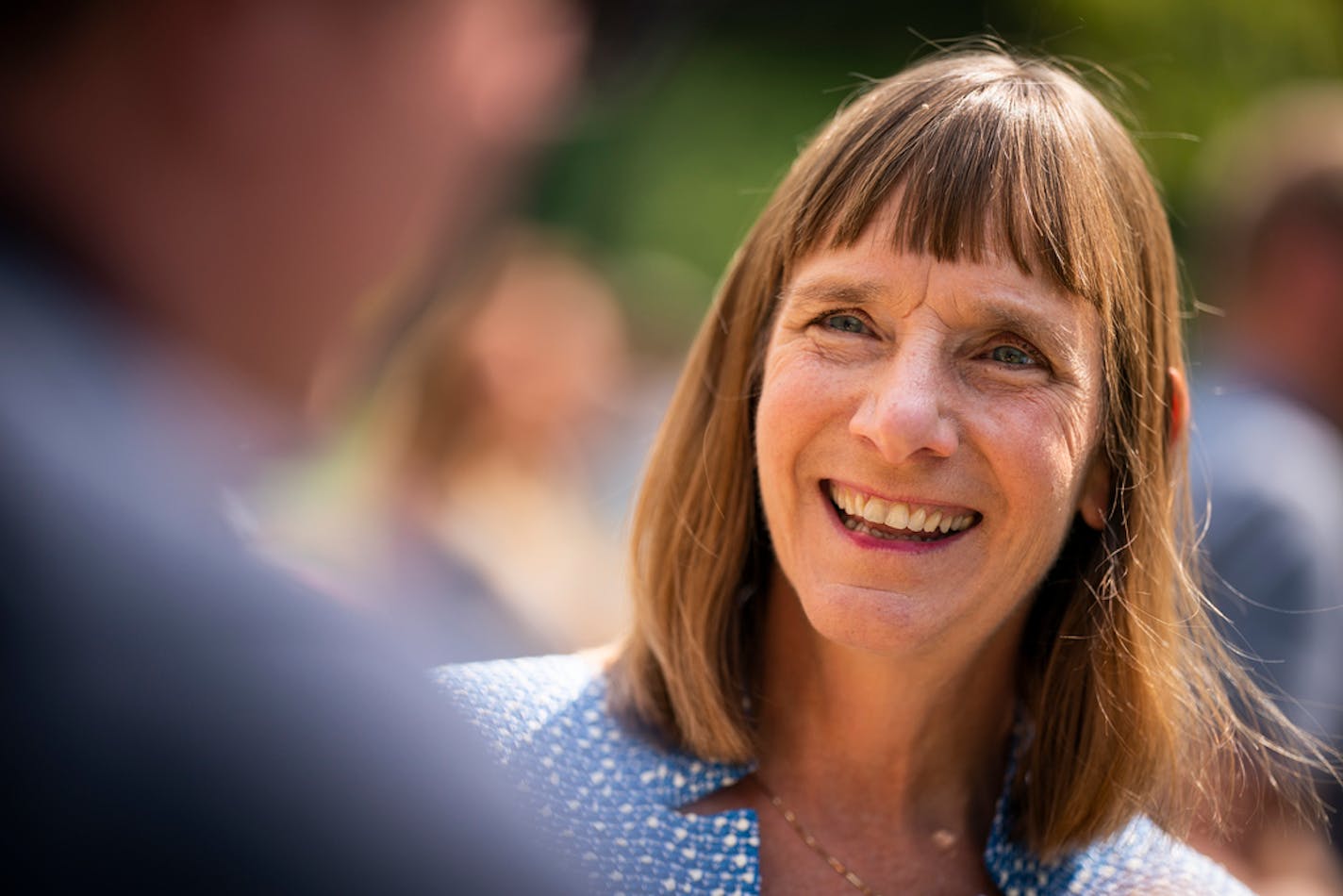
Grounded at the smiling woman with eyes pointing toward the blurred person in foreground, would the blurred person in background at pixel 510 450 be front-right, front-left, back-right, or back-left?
back-right

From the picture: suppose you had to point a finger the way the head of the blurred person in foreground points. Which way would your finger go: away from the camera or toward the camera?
away from the camera

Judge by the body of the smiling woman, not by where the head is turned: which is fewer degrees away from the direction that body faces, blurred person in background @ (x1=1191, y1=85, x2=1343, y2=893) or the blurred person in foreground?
the blurred person in foreground

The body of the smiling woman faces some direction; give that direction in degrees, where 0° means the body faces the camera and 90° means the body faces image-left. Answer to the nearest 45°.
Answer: approximately 0°

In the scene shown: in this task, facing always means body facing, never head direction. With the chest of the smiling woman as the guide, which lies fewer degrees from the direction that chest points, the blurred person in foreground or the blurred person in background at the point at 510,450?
the blurred person in foreground

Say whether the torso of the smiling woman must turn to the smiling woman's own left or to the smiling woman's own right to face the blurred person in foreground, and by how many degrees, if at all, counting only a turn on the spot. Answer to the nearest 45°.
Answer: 0° — they already face them
